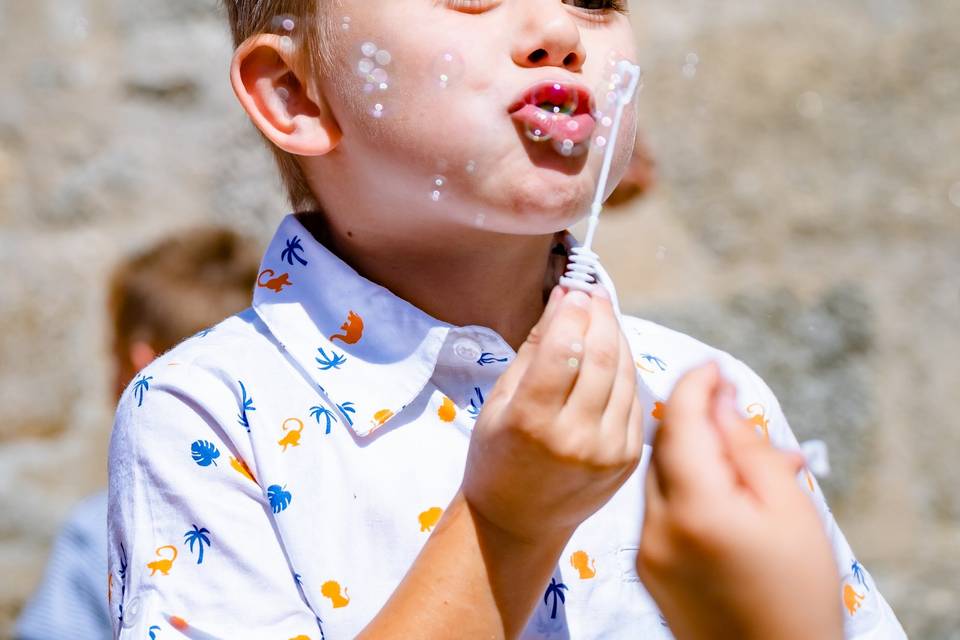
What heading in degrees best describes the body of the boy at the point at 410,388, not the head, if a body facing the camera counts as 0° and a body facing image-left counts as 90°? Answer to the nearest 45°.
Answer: approximately 315°

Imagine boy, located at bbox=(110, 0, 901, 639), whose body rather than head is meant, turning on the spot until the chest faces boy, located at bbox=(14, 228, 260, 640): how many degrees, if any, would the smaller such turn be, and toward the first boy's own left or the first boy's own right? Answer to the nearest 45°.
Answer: approximately 180°

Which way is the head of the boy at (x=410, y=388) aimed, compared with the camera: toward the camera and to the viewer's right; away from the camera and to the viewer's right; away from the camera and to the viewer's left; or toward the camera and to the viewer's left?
toward the camera and to the viewer's right
